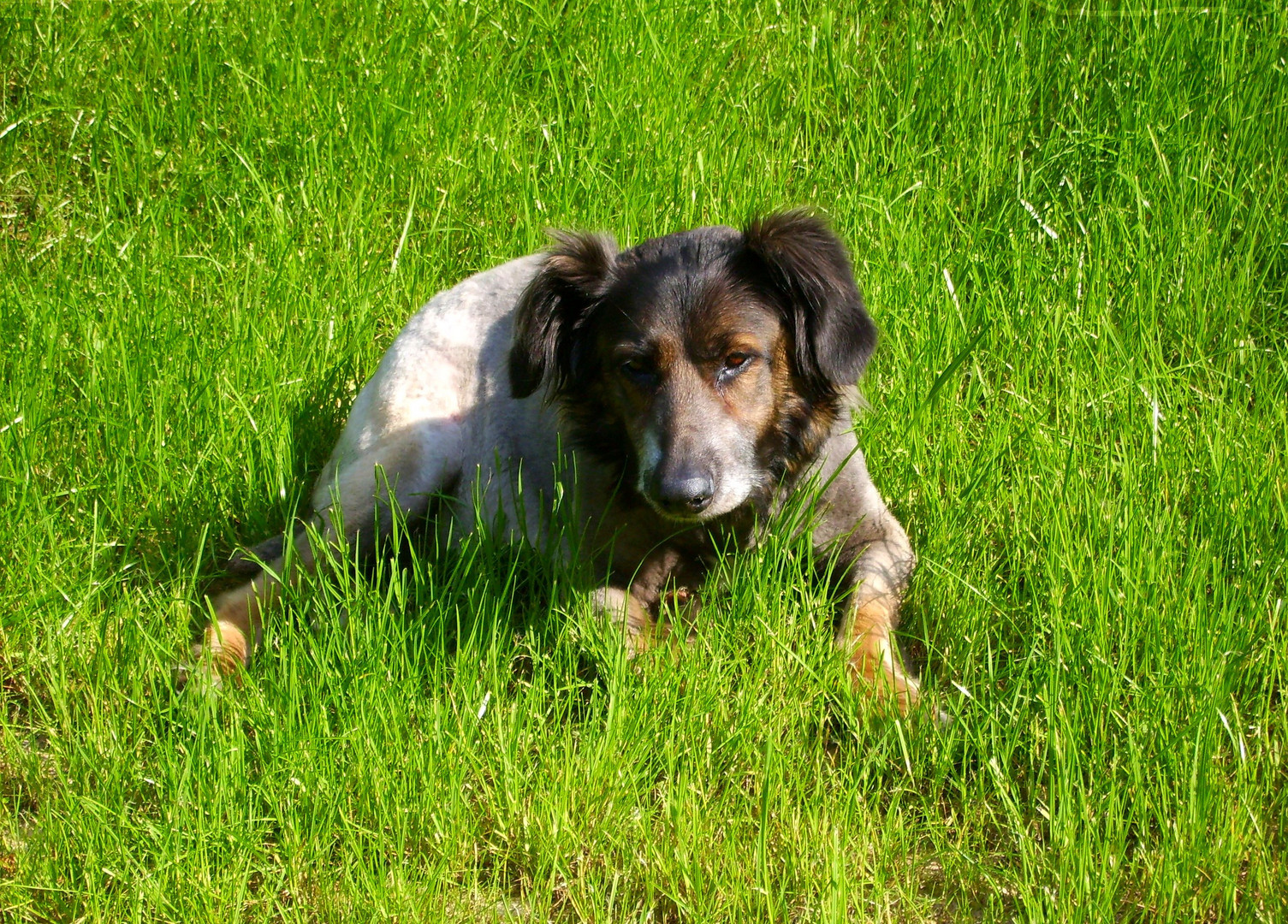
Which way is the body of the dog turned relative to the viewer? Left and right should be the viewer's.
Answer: facing the viewer and to the right of the viewer
